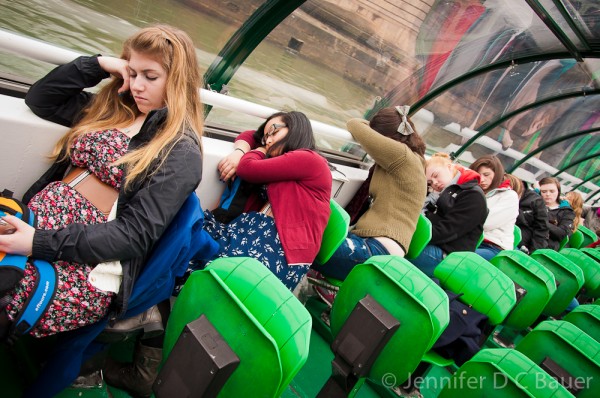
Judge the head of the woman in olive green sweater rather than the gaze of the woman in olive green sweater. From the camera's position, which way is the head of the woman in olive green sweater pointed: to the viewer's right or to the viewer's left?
to the viewer's left

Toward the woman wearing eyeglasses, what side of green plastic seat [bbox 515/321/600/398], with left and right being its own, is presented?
front

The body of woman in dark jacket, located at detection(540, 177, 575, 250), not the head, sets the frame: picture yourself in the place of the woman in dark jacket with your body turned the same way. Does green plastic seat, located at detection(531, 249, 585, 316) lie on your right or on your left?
on your left
